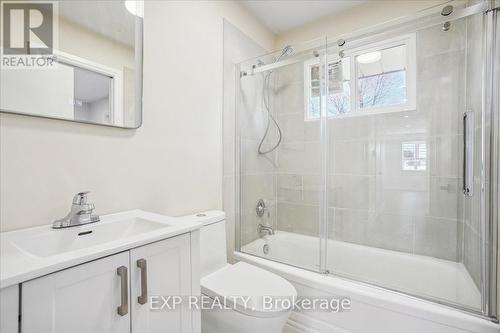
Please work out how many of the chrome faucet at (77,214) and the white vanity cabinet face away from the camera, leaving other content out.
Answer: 0

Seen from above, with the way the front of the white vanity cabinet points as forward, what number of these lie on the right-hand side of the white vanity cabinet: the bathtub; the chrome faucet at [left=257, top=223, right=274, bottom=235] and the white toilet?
0

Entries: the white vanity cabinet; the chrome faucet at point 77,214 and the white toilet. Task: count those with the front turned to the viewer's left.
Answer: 0

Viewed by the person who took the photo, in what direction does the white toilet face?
facing the viewer and to the right of the viewer

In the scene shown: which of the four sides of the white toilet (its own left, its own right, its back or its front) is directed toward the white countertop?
right

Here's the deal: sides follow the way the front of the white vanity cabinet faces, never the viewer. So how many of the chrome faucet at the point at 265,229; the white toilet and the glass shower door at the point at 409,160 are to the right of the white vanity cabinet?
0

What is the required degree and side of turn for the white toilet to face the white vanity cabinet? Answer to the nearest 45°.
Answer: approximately 90° to its right

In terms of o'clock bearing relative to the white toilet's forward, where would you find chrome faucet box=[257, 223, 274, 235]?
The chrome faucet is roughly at 8 o'clock from the white toilet.

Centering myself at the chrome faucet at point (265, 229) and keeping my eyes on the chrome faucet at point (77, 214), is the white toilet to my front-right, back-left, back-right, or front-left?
front-left

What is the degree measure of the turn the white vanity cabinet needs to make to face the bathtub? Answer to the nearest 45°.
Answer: approximately 45° to its left

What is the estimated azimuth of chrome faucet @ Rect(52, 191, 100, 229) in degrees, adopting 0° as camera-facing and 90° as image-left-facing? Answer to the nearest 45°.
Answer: approximately 315°

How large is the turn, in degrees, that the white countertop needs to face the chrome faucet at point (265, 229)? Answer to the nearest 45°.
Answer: approximately 90° to its left

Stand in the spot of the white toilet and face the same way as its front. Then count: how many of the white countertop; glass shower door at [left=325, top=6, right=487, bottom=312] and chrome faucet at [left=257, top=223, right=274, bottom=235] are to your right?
1

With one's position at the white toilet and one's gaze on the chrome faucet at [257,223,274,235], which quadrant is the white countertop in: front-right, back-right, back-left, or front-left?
back-left
